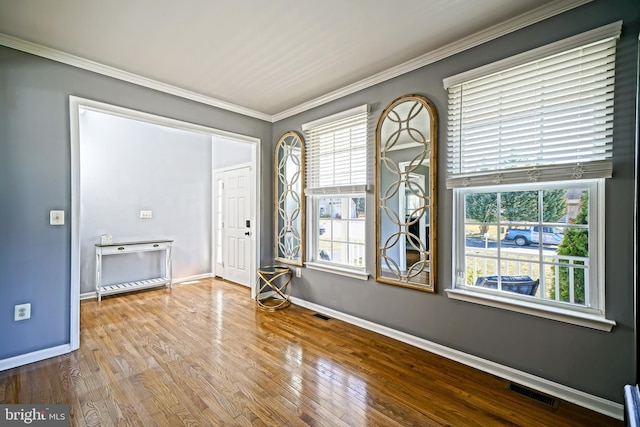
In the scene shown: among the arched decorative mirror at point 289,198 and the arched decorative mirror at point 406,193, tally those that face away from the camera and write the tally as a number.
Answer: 0

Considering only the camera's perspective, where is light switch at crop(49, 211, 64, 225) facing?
facing the viewer

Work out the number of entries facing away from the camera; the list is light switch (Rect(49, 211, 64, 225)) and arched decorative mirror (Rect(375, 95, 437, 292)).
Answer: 0

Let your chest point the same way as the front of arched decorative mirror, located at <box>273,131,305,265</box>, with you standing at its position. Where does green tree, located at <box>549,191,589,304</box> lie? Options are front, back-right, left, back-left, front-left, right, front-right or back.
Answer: left

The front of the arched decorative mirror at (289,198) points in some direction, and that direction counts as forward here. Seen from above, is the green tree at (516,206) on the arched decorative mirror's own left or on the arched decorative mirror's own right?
on the arched decorative mirror's own left

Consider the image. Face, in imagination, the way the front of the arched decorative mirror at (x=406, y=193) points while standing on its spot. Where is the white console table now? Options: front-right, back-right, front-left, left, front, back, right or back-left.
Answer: front-right

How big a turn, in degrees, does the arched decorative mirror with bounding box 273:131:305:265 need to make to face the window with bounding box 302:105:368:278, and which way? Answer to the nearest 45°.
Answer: approximately 90° to its left

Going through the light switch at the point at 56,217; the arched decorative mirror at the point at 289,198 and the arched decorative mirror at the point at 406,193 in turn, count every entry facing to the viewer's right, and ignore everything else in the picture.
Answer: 0

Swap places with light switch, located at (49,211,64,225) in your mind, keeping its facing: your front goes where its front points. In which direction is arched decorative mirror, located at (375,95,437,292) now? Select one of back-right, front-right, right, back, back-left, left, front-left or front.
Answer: front-left

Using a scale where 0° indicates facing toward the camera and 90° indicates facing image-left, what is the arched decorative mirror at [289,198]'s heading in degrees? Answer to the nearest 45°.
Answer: approximately 45°

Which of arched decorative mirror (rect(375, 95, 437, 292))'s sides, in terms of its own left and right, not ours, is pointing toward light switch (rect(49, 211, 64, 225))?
front

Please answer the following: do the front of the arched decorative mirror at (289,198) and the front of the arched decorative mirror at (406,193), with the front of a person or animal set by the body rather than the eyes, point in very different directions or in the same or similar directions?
same or similar directions

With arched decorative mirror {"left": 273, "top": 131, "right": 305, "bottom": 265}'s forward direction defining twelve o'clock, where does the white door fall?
The white door is roughly at 3 o'clock from the arched decorative mirror.

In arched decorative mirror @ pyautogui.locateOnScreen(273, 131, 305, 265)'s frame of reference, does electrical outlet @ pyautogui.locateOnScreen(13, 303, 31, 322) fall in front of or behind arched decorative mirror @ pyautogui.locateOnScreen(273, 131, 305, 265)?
in front

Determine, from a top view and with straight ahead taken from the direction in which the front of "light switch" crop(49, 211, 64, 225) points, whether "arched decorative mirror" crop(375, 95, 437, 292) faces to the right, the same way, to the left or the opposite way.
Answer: to the right

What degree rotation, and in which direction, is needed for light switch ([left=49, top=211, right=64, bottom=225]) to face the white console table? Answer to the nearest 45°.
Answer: approximately 135° to its left
